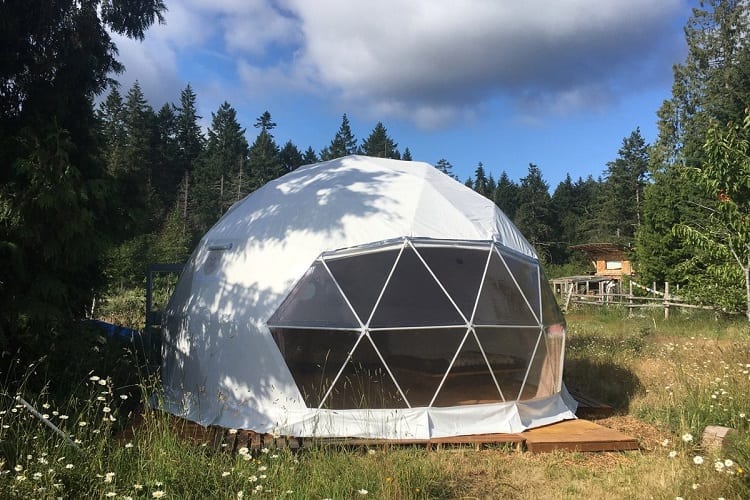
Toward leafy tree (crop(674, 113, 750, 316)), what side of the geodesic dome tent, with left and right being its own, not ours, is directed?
left

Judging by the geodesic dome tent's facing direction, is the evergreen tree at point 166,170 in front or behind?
behind

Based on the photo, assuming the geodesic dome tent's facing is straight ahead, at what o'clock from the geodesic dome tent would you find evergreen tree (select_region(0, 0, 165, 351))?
The evergreen tree is roughly at 4 o'clock from the geodesic dome tent.

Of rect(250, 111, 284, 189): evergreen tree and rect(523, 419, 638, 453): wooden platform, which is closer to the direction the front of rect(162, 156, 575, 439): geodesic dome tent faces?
the wooden platform

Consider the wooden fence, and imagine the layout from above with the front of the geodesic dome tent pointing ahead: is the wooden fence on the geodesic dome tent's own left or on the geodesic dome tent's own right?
on the geodesic dome tent's own left

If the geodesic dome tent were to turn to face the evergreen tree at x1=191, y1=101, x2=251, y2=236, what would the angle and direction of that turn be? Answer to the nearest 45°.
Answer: approximately 135° to its left

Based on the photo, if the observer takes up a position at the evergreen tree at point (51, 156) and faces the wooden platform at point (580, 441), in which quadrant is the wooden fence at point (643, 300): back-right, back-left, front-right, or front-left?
front-left

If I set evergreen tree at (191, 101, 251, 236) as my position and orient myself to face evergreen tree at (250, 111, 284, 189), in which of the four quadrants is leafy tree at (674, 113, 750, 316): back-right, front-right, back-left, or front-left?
front-right

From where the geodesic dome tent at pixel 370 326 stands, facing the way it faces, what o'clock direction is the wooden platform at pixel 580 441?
The wooden platform is roughly at 11 o'clock from the geodesic dome tent.

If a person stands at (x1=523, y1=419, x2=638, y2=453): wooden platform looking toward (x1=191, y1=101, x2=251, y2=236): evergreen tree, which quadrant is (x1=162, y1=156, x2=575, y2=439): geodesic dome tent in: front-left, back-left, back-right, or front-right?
front-left

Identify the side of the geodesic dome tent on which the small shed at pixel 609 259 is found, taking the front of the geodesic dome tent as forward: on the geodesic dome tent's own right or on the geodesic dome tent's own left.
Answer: on the geodesic dome tent's own left

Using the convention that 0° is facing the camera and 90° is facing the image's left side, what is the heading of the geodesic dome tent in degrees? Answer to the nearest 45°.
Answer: approximately 315°

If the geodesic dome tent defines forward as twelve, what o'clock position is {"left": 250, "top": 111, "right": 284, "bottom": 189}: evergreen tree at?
The evergreen tree is roughly at 7 o'clock from the geodesic dome tent.
